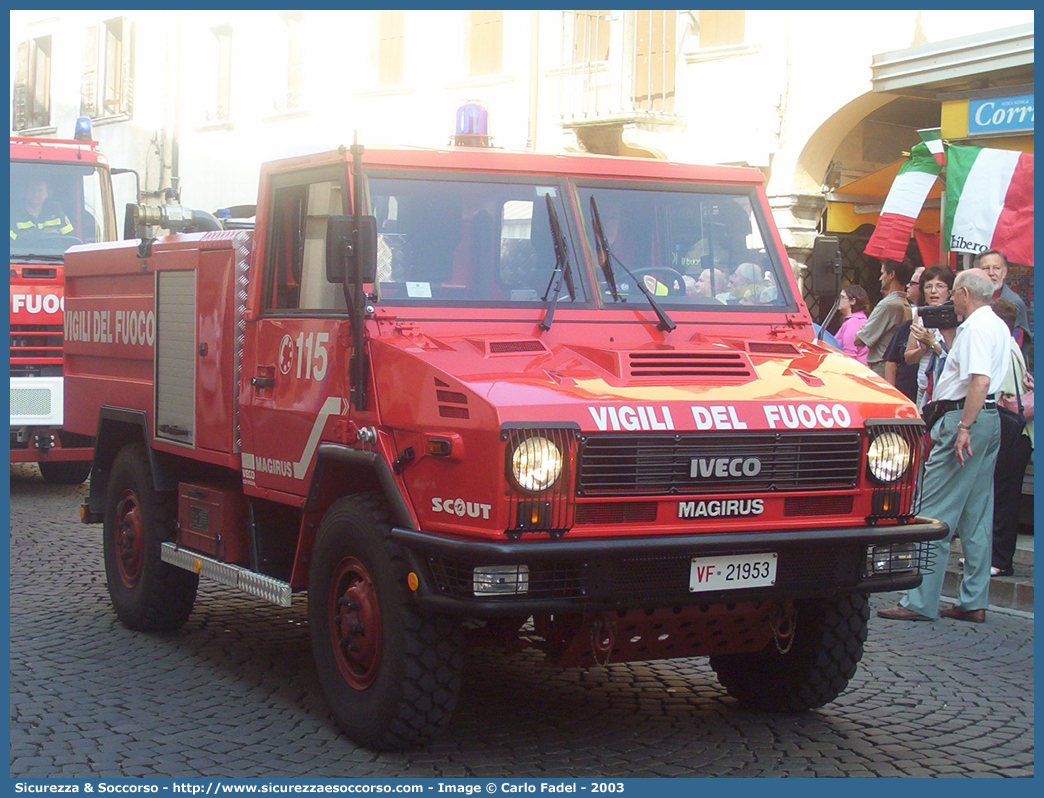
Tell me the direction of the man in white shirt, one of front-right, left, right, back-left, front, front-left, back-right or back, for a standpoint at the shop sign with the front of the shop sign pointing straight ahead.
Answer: front-left

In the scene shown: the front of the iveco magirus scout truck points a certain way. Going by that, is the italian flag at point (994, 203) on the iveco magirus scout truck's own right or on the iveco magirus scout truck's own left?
on the iveco magirus scout truck's own left

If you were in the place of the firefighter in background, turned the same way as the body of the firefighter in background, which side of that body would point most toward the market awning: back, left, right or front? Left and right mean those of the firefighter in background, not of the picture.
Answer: left

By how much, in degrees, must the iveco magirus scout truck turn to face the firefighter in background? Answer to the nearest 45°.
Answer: approximately 180°

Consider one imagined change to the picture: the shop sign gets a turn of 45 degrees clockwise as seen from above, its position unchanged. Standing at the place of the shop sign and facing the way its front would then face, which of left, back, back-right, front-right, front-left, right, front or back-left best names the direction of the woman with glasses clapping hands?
left

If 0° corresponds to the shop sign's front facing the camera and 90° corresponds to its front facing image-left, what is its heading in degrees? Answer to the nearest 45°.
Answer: approximately 45°

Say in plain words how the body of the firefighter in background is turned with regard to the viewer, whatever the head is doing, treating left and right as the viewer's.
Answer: facing the viewer
